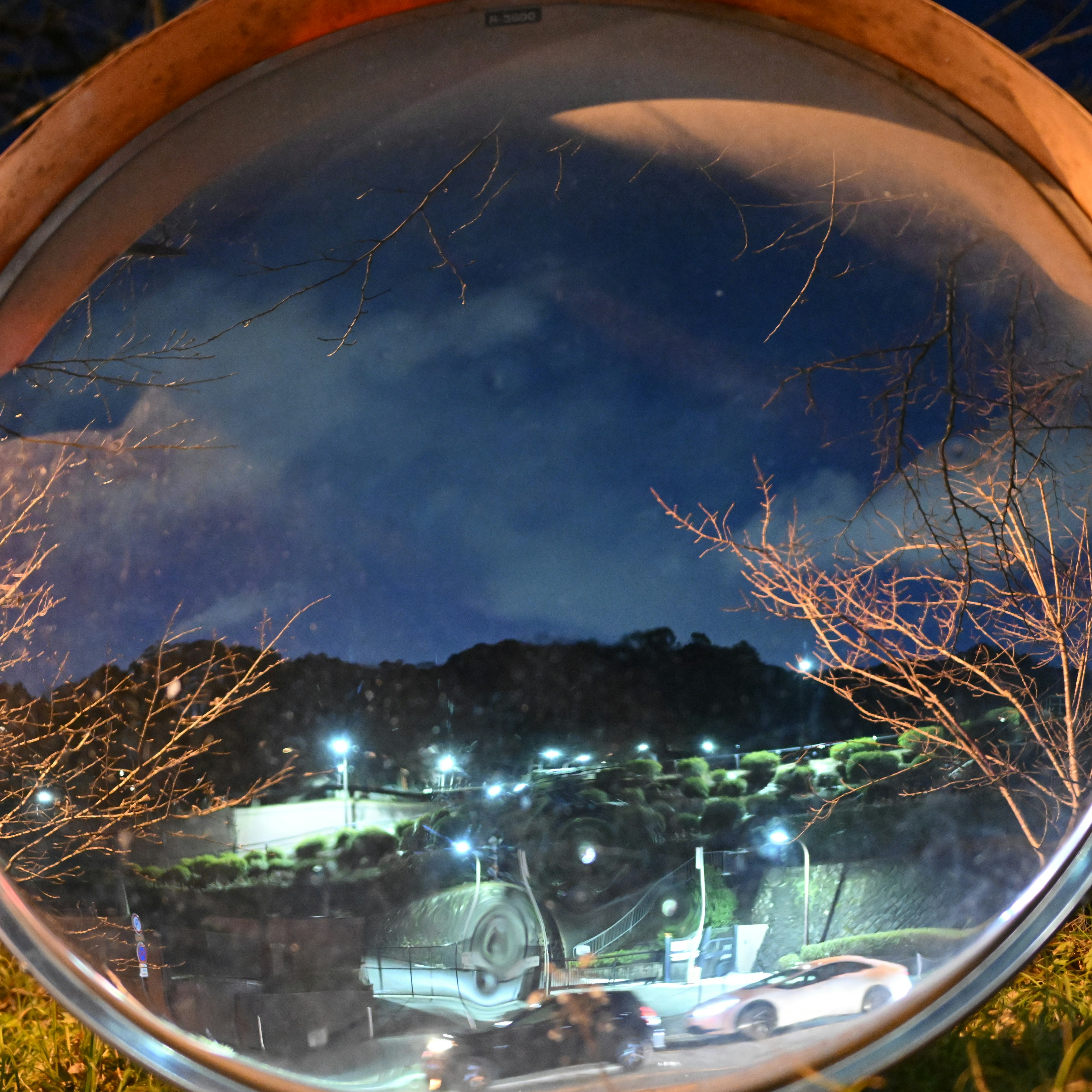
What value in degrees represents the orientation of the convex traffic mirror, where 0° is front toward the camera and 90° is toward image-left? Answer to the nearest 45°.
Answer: approximately 0°
